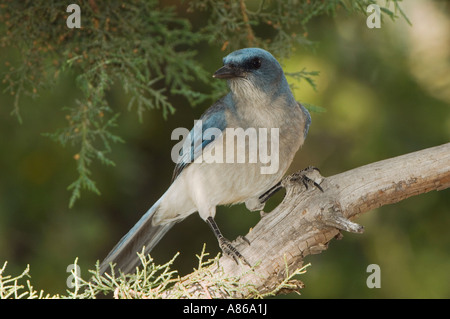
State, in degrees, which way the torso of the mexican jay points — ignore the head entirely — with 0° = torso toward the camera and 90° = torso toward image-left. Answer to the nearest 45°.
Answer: approximately 315°
